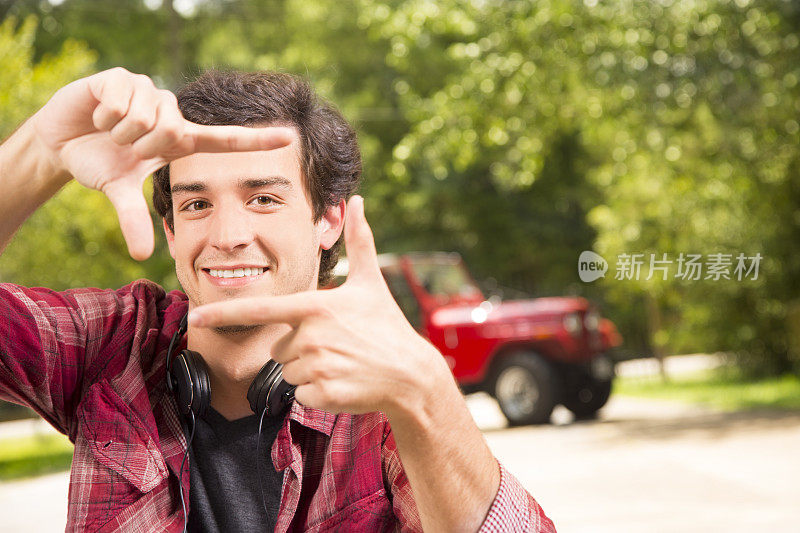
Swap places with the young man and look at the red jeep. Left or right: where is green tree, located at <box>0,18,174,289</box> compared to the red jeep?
left

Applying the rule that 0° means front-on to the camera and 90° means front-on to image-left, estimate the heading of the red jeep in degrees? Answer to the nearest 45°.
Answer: approximately 315°

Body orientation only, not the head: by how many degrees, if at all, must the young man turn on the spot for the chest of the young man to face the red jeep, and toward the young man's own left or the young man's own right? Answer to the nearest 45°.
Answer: approximately 180°

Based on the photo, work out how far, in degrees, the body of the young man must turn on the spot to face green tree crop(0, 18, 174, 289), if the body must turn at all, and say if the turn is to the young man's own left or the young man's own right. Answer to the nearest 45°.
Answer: approximately 180°

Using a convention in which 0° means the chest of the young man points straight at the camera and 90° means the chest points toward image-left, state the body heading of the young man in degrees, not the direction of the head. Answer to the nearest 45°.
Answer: approximately 0°
